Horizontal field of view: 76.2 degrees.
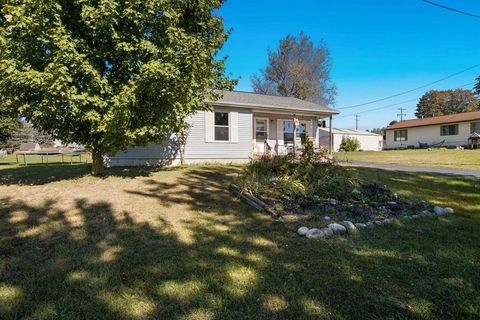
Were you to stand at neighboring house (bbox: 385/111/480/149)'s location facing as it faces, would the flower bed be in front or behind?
in front

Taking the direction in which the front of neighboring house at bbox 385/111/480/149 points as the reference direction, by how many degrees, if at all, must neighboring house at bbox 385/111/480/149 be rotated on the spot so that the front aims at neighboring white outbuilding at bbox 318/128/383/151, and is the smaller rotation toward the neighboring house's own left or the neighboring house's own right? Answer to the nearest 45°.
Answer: approximately 45° to the neighboring house's own right

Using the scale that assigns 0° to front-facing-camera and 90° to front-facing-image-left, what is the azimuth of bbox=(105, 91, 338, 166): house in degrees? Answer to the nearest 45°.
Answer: approximately 315°

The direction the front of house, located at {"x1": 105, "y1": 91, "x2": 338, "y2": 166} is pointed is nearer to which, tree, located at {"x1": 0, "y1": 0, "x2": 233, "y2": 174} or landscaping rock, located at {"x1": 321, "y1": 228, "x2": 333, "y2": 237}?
the landscaping rock

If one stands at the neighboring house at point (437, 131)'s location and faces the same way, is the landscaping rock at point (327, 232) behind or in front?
in front

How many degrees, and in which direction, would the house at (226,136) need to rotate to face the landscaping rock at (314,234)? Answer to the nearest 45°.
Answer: approximately 45° to its right

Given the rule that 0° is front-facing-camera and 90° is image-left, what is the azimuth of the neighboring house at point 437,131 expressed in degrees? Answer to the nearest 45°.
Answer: approximately 45°

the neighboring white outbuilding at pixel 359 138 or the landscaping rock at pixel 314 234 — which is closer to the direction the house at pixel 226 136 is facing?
the landscaping rock
